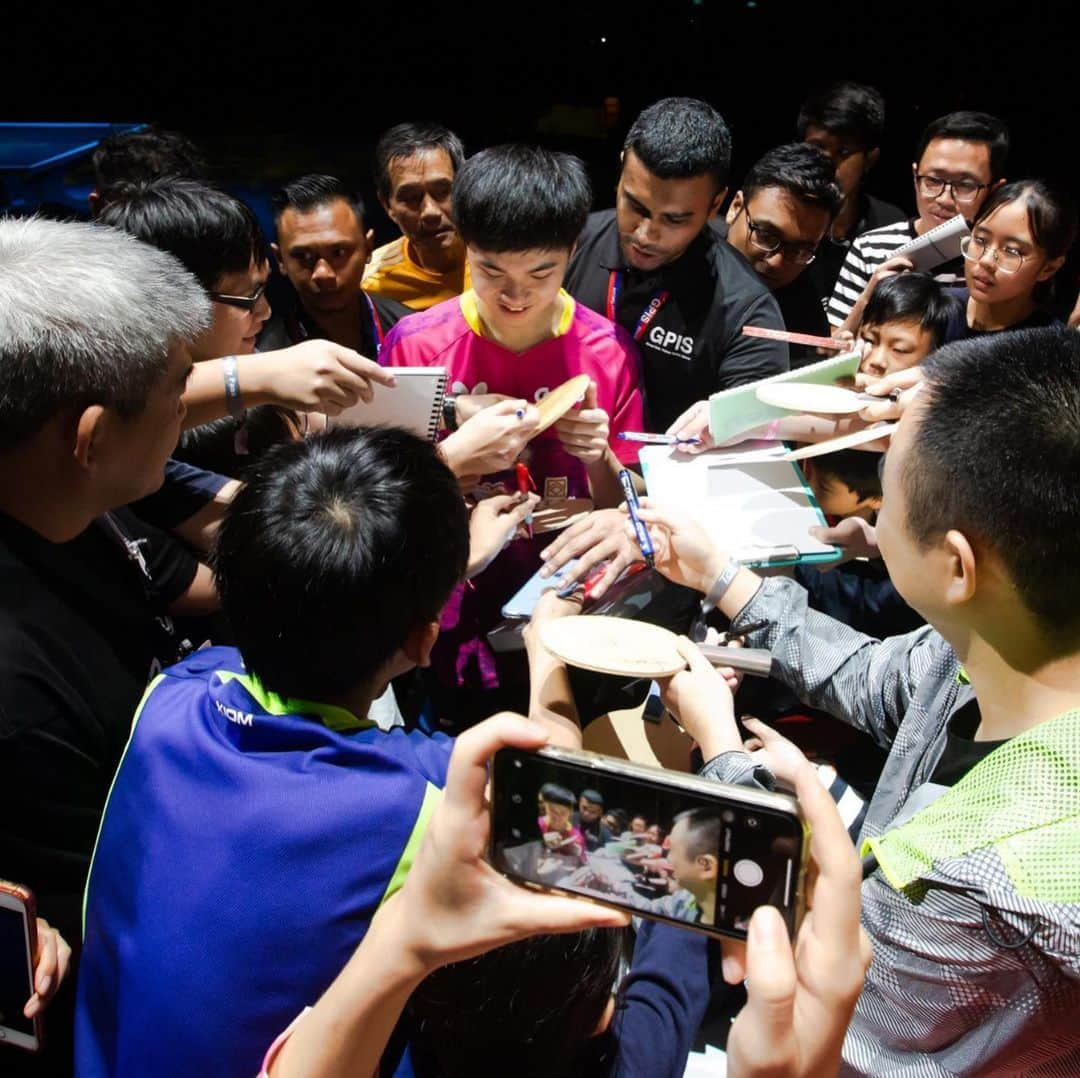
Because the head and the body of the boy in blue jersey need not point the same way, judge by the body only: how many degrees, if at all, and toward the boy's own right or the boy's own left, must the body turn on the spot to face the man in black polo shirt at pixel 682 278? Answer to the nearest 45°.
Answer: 0° — they already face them

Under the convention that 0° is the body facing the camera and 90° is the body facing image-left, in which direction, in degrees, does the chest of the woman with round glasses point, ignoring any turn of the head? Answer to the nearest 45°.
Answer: approximately 45°

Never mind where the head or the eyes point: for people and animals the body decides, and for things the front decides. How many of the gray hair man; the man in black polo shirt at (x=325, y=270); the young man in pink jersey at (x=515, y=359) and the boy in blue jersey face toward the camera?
2

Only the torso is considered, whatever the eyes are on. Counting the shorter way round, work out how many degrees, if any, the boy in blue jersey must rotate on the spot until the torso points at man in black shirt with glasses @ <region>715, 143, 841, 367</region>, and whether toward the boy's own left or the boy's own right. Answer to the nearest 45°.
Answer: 0° — they already face them

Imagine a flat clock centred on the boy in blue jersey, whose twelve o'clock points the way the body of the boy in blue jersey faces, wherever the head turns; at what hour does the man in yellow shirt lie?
The man in yellow shirt is roughly at 11 o'clock from the boy in blue jersey.

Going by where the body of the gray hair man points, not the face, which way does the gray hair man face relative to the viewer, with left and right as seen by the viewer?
facing away from the viewer and to the right of the viewer
